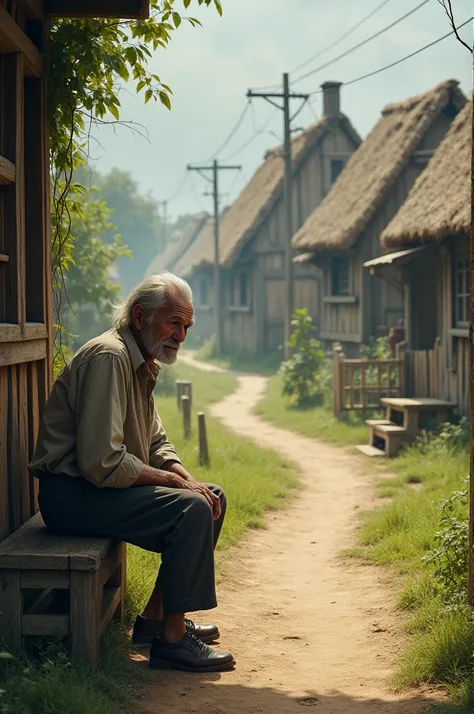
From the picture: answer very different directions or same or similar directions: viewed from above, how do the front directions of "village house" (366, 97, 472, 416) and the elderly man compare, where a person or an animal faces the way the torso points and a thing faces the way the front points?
very different directions

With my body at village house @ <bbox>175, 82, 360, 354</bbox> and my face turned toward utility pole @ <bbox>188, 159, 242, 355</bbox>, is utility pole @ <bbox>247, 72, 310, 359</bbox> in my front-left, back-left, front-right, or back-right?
back-left

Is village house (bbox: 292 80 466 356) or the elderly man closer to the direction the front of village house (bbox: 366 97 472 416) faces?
the elderly man

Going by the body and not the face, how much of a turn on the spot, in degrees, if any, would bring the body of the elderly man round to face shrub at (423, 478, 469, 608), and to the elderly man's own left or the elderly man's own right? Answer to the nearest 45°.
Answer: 0° — they already face it

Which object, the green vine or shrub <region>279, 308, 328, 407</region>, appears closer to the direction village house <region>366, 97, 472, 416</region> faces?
the green vine

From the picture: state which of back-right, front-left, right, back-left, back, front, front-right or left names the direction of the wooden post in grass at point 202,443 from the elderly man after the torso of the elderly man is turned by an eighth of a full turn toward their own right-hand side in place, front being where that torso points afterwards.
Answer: back-left

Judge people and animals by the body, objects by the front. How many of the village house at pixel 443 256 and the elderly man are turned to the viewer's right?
1

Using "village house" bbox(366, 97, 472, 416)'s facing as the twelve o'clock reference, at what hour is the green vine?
The green vine is roughly at 11 o'clock from the village house.

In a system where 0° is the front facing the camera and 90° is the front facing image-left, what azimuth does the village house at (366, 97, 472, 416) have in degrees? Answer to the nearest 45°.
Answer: approximately 45°

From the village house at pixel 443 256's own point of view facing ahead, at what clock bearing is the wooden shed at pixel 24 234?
The wooden shed is roughly at 11 o'clock from the village house.

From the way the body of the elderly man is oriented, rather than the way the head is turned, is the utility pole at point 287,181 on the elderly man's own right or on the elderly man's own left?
on the elderly man's own left

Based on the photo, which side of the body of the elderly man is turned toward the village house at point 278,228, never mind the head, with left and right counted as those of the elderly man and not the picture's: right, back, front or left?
left

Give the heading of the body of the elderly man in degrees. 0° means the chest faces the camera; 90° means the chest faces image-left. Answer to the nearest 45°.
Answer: approximately 270°
